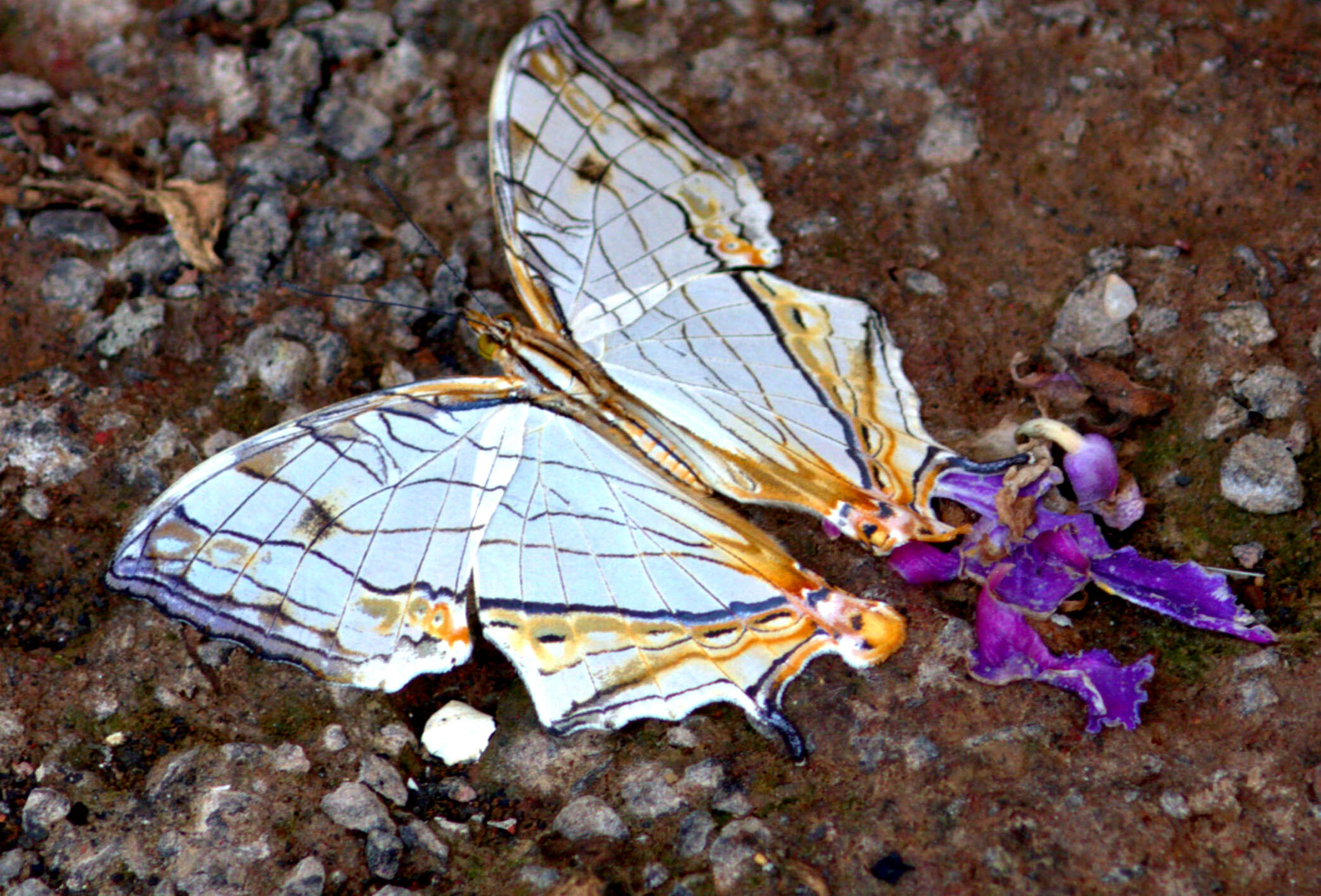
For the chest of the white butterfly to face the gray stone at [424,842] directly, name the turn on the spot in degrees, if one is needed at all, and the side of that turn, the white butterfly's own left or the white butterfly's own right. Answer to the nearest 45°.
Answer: approximately 90° to the white butterfly's own left

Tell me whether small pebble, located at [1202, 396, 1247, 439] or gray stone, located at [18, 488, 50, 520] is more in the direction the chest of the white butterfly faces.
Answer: the gray stone

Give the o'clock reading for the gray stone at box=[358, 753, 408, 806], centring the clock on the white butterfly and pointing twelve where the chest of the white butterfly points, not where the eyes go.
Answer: The gray stone is roughly at 9 o'clock from the white butterfly.

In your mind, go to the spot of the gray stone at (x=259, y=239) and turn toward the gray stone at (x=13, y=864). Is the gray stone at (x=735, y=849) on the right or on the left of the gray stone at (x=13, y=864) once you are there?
left

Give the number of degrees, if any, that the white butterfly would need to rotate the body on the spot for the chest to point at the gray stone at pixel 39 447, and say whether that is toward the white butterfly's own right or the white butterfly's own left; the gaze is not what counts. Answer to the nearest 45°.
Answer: approximately 45° to the white butterfly's own left

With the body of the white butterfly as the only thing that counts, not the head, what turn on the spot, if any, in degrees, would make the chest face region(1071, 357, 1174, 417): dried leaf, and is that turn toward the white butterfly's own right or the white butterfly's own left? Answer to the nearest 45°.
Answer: approximately 135° to the white butterfly's own right

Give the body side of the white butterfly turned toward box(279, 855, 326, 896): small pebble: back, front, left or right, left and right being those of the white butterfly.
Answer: left

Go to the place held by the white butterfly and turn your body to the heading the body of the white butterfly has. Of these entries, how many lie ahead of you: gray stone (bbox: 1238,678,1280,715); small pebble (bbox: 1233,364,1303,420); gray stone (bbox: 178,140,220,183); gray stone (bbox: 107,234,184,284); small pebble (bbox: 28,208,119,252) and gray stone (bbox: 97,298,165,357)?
4

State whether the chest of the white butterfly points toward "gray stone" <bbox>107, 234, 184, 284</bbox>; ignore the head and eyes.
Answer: yes

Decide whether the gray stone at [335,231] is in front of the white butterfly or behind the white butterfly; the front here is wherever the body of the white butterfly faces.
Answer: in front

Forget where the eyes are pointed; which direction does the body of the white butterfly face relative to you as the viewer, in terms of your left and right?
facing away from the viewer and to the left of the viewer

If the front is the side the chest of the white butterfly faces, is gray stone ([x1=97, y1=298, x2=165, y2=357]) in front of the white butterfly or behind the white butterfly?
in front

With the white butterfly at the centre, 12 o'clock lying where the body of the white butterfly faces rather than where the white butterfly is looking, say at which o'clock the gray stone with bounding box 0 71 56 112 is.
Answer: The gray stone is roughly at 12 o'clock from the white butterfly.

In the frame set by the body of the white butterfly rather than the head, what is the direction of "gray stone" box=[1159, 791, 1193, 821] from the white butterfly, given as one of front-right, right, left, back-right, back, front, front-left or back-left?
back

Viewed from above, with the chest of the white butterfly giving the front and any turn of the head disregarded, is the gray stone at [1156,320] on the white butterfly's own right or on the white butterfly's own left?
on the white butterfly's own right

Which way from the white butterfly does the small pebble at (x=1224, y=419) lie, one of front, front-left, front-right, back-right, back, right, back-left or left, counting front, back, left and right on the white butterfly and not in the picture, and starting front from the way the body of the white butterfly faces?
back-right

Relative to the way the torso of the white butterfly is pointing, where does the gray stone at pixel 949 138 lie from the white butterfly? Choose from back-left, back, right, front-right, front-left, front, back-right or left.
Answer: right

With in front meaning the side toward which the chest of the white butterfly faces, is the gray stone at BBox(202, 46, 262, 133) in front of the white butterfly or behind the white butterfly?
in front
